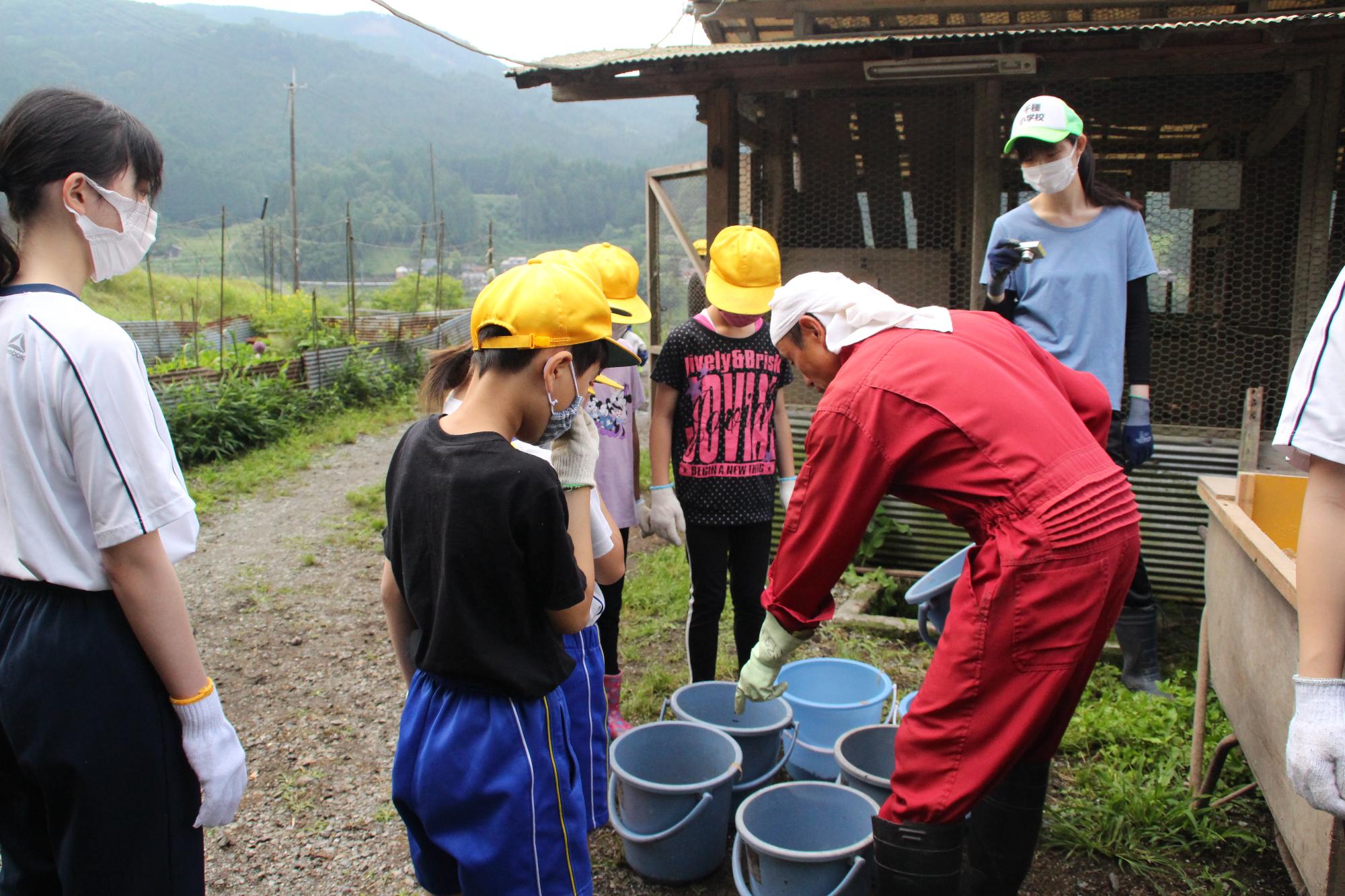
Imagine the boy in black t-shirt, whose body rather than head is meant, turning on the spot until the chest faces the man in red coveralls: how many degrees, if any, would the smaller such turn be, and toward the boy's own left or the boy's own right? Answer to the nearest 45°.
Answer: approximately 45° to the boy's own right

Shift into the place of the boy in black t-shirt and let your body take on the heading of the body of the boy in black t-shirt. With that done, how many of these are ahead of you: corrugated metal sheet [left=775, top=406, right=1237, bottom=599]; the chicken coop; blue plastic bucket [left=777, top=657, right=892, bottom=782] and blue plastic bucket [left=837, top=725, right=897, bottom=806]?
4

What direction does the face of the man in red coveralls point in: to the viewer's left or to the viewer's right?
to the viewer's left

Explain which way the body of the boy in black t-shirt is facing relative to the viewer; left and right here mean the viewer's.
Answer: facing away from the viewer and to the right of the viewer

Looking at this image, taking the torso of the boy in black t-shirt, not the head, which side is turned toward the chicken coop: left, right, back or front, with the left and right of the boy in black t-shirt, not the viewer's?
front

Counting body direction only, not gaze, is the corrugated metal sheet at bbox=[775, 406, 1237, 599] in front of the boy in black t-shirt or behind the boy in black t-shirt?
in front

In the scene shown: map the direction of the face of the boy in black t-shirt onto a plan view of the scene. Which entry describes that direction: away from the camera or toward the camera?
away from the camera

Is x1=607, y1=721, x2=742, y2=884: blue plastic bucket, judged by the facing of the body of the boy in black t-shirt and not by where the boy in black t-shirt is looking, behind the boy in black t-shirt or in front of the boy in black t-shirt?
in front

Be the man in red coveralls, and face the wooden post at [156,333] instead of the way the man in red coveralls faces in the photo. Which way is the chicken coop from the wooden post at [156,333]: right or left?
right

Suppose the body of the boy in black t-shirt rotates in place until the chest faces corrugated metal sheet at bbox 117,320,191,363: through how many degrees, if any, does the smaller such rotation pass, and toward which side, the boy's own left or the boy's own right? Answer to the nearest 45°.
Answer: approximately 45° to the boy's own left

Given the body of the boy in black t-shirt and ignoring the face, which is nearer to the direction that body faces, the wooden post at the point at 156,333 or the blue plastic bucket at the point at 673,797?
the blue plastic bucket

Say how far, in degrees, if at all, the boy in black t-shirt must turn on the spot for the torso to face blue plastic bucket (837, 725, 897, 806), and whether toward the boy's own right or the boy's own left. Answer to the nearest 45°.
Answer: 0° — they already face it
